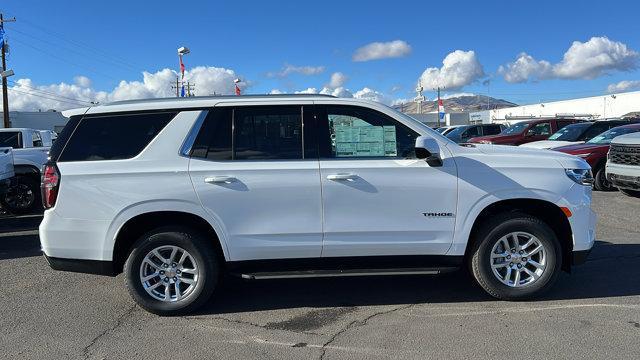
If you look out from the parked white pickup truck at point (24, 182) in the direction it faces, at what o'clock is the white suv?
The white suv is roughly at 7 o'clock from the parked white pickup truck.

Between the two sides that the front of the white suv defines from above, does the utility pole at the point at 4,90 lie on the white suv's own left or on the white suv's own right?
on the white suv's own left

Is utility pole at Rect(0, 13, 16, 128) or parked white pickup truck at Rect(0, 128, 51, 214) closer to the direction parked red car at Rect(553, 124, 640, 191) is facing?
the parked white pickup truck

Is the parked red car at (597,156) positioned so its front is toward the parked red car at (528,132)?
no

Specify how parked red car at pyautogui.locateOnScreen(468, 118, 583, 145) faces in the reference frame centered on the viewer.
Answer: facing the viewer and to the left of the viewer

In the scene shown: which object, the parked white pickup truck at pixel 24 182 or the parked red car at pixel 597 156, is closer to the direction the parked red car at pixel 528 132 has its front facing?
the parked white pickup truck

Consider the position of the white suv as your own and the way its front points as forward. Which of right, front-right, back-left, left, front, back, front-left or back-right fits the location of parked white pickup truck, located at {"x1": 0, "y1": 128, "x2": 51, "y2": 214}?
back-left

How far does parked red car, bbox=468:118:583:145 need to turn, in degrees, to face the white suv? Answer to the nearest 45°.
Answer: approximately 45° to its left

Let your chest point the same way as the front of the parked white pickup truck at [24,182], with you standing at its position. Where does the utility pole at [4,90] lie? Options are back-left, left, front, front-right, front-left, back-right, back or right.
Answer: front-right

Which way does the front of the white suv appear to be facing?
to the viewer's right

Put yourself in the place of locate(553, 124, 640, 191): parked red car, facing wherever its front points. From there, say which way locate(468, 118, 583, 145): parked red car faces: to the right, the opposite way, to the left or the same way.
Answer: the same way

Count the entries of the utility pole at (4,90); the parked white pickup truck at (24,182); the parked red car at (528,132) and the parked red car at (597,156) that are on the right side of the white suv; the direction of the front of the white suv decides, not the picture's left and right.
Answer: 0

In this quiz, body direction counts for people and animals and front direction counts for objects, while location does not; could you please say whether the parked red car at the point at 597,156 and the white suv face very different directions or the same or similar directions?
very different directions

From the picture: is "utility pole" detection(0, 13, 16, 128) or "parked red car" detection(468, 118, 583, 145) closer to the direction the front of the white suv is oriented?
the parked red car

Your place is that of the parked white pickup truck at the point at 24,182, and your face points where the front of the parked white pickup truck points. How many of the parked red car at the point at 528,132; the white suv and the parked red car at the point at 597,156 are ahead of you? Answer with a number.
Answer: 0

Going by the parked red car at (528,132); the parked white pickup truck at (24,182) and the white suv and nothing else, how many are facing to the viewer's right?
1

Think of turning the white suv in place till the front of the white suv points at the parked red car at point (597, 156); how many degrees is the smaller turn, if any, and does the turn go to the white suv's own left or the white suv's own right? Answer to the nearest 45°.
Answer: approximately 45° to the white suv's own left

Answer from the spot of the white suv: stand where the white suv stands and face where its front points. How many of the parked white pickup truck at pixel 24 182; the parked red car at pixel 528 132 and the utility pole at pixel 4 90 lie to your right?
0
